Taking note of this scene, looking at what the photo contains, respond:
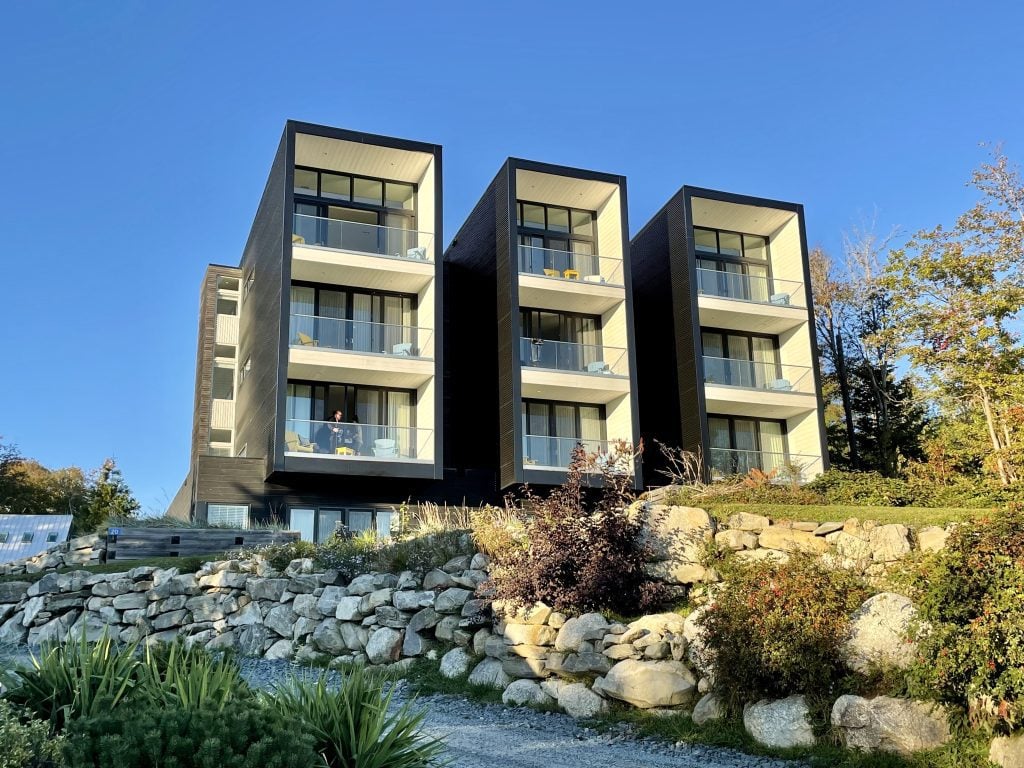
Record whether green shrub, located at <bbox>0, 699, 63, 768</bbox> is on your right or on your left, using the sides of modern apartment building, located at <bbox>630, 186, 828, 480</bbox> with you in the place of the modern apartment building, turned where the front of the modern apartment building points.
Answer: on your right

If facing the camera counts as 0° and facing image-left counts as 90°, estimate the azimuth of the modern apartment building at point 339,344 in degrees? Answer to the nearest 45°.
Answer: approximately 0°

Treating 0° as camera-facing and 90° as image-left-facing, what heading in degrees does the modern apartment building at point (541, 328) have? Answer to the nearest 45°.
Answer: approximately 315°

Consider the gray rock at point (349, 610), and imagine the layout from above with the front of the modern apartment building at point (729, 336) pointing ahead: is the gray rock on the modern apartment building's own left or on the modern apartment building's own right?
on the modern apartment building's own right

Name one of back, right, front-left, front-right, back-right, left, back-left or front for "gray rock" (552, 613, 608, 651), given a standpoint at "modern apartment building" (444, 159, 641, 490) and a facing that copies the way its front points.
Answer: front-right

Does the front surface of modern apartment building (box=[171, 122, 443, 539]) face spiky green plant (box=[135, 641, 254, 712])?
yes

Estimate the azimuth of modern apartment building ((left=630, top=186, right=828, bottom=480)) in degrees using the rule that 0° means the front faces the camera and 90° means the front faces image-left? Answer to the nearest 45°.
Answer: approximately 315°

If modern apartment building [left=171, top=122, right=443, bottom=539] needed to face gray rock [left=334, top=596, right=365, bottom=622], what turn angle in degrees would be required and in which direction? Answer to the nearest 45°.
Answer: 0° — it already faces it

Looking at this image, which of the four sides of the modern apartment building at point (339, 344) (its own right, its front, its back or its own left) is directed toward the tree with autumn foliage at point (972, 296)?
left
